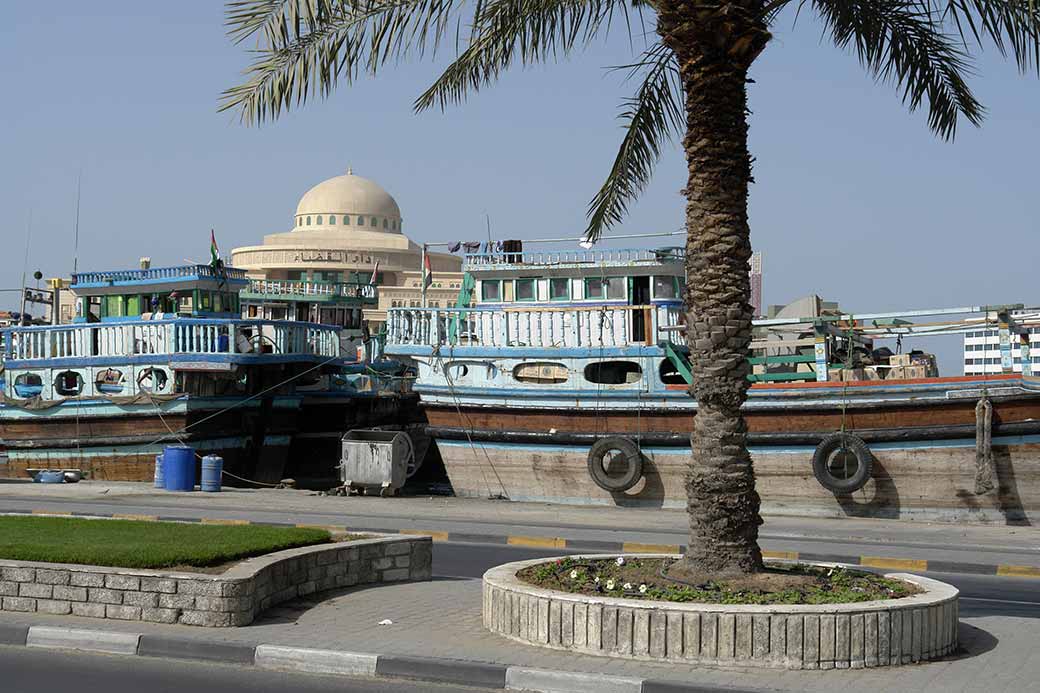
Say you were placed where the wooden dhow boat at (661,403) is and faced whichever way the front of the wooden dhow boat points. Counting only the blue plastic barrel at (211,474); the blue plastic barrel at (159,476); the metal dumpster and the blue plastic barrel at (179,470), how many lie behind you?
4

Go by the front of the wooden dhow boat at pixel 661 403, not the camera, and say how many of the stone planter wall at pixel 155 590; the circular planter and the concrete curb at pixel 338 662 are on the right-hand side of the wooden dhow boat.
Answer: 3

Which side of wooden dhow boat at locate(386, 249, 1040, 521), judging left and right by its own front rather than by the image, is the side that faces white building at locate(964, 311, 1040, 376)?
left

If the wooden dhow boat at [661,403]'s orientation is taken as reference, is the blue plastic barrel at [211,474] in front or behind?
behind

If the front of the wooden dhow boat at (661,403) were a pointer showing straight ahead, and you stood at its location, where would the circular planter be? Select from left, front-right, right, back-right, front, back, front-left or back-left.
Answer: right

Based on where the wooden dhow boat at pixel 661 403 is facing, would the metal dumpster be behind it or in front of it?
behind

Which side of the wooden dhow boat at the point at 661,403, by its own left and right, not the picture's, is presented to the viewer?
right

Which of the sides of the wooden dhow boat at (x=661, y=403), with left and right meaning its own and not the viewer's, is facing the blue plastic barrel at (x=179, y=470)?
back

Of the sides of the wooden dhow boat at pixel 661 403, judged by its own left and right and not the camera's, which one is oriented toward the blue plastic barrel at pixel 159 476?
back

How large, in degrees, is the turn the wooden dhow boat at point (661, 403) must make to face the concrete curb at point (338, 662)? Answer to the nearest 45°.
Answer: approximately 90° to its right

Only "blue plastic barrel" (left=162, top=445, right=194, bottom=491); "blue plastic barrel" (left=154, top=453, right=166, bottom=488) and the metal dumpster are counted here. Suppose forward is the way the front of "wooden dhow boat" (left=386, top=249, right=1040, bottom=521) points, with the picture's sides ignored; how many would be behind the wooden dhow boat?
3

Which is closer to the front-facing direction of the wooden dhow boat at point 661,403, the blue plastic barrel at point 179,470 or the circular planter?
the circular planter
